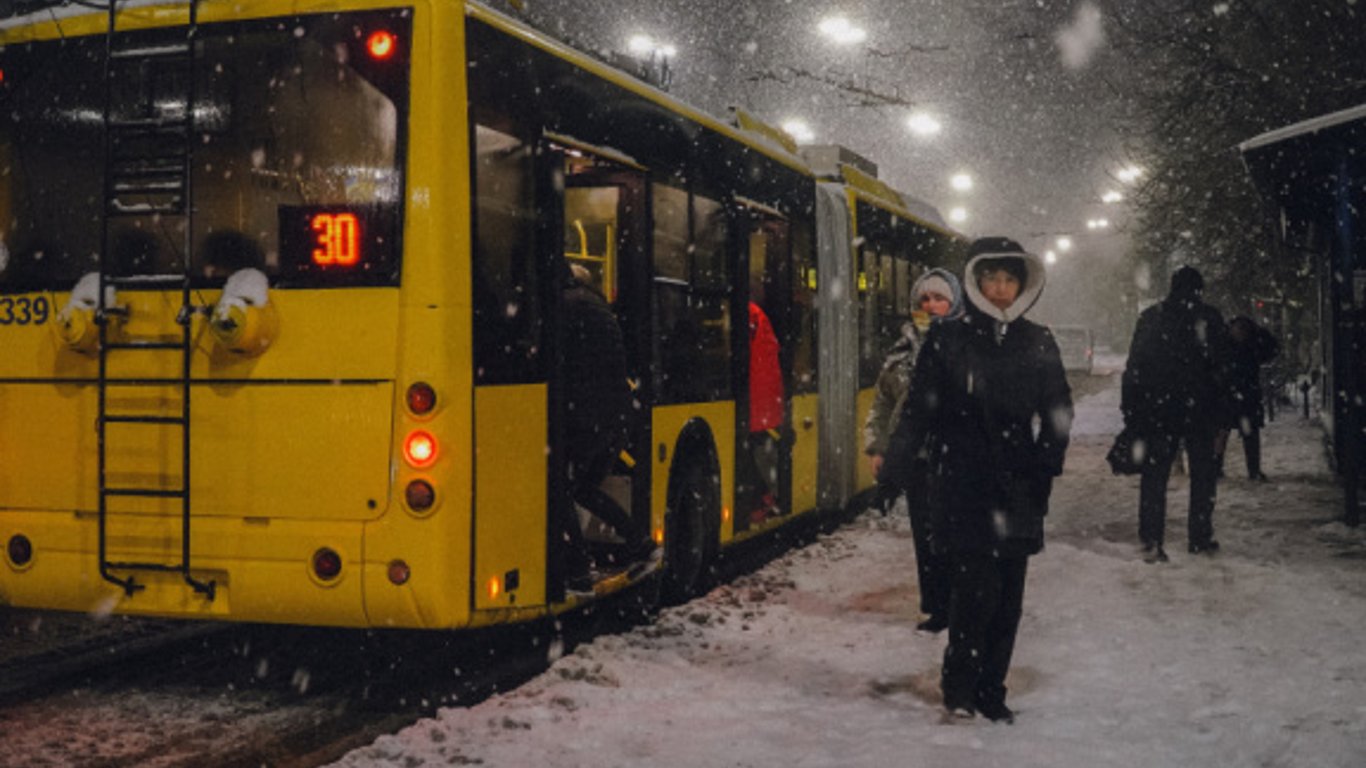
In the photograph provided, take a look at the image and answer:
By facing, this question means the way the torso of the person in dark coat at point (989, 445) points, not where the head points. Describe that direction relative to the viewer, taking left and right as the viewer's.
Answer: facing the viewer

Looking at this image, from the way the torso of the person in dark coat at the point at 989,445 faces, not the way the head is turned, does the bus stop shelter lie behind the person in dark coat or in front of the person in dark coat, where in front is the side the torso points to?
behind

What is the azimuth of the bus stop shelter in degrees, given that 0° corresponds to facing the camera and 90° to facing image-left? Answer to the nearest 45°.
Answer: approximately 90°

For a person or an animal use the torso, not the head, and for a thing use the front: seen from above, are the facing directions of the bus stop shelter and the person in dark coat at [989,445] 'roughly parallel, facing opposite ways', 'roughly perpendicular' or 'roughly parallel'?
roughly perpendicular

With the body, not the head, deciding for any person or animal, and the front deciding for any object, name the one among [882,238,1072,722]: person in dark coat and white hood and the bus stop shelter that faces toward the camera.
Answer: the person in dark coat and white hood

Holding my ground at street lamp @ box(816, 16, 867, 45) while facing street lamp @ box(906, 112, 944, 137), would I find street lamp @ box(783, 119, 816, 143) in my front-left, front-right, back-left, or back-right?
front-left

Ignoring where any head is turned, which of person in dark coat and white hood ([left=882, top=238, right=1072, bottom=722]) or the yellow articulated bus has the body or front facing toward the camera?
the person in dark coat and white hood

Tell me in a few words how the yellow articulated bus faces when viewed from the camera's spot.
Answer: facing away from the viewer and to the right of the viewer

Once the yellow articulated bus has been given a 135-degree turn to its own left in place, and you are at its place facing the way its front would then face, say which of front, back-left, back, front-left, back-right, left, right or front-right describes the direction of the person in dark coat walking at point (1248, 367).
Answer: back-right

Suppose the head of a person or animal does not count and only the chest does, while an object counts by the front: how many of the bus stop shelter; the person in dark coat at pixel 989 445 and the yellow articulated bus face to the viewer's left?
1

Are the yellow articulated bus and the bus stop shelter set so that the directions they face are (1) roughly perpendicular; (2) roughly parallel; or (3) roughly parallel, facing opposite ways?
roughly perpendicular

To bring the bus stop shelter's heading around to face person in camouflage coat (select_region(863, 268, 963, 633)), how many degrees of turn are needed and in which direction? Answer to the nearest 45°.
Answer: approximately 45° to its left

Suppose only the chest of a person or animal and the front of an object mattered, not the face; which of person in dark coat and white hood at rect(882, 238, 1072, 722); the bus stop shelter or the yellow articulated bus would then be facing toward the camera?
the person in dark coat and white hood

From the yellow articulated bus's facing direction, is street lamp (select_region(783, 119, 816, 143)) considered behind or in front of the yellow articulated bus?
in front
